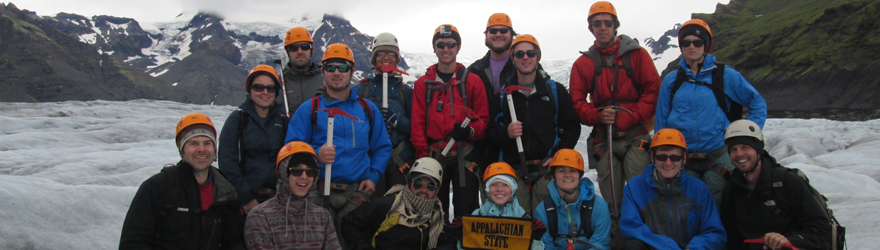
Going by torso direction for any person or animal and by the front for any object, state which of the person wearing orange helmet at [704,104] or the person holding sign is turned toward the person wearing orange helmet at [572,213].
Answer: the person wearing orange helmet at [704,104]

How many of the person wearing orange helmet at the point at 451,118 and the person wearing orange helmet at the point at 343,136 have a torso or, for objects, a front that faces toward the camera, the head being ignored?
2

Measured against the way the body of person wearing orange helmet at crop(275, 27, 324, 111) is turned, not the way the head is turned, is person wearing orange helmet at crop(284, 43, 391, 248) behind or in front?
in front

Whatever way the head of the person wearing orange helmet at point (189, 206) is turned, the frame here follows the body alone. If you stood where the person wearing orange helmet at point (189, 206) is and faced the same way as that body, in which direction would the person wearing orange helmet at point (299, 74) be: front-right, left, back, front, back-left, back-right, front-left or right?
left

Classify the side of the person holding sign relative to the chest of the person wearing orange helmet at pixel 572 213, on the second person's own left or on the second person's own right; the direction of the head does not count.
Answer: on the second person's own right

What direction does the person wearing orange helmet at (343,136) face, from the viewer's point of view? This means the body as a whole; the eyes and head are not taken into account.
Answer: toward the camera

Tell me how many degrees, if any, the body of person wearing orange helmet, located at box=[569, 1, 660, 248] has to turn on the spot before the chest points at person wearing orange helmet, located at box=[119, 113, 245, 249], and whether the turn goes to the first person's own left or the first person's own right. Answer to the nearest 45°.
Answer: approximately 45° to the first person's own right
